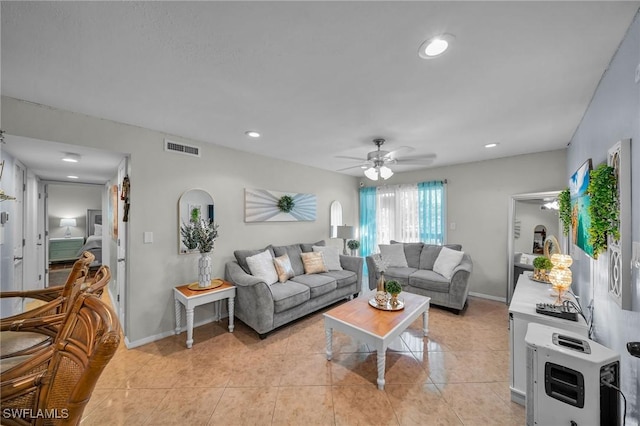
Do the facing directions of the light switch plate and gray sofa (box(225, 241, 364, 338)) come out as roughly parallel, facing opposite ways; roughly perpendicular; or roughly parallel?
roughly parallel

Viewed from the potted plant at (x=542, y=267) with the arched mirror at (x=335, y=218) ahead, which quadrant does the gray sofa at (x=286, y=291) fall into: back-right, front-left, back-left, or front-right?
front-left

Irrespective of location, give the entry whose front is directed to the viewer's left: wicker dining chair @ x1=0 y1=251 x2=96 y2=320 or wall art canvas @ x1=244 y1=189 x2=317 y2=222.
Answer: the wicker dining chair

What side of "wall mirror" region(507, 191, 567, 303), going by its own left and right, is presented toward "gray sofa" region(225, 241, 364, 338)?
front

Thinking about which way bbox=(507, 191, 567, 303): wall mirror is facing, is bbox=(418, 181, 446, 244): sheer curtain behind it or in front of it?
in front

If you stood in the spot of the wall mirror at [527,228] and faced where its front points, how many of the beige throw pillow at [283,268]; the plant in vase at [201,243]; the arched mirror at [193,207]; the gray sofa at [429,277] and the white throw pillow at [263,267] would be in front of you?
5

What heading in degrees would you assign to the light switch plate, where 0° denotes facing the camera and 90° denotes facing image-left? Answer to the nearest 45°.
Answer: approximately 0°

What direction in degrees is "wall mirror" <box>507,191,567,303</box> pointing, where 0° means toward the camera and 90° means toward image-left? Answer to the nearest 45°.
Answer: approximately 45°

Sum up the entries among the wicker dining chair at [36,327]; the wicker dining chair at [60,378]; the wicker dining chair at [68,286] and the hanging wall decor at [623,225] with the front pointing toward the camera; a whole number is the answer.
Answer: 0

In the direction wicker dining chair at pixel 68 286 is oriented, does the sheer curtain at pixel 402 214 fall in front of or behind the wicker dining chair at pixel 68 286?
behind

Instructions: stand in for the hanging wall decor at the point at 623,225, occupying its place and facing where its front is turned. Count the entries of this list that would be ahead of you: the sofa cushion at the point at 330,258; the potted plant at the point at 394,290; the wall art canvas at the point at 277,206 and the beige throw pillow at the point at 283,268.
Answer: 4

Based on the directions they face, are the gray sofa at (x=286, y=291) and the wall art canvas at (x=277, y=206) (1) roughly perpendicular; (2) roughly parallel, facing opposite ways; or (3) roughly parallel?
roughly parallel

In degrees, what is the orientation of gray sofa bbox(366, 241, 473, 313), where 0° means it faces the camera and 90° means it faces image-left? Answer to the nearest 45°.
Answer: approximately 45°

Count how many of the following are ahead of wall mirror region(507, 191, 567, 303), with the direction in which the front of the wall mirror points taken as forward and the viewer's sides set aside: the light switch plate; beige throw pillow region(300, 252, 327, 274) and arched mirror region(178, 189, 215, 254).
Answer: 3

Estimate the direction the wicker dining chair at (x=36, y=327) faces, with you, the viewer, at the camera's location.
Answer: facing to the left of the viewer

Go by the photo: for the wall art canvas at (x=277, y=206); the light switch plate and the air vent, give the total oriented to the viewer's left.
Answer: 0

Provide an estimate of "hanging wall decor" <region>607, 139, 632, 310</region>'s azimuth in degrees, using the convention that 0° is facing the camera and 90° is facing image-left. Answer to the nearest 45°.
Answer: approximately 90°
